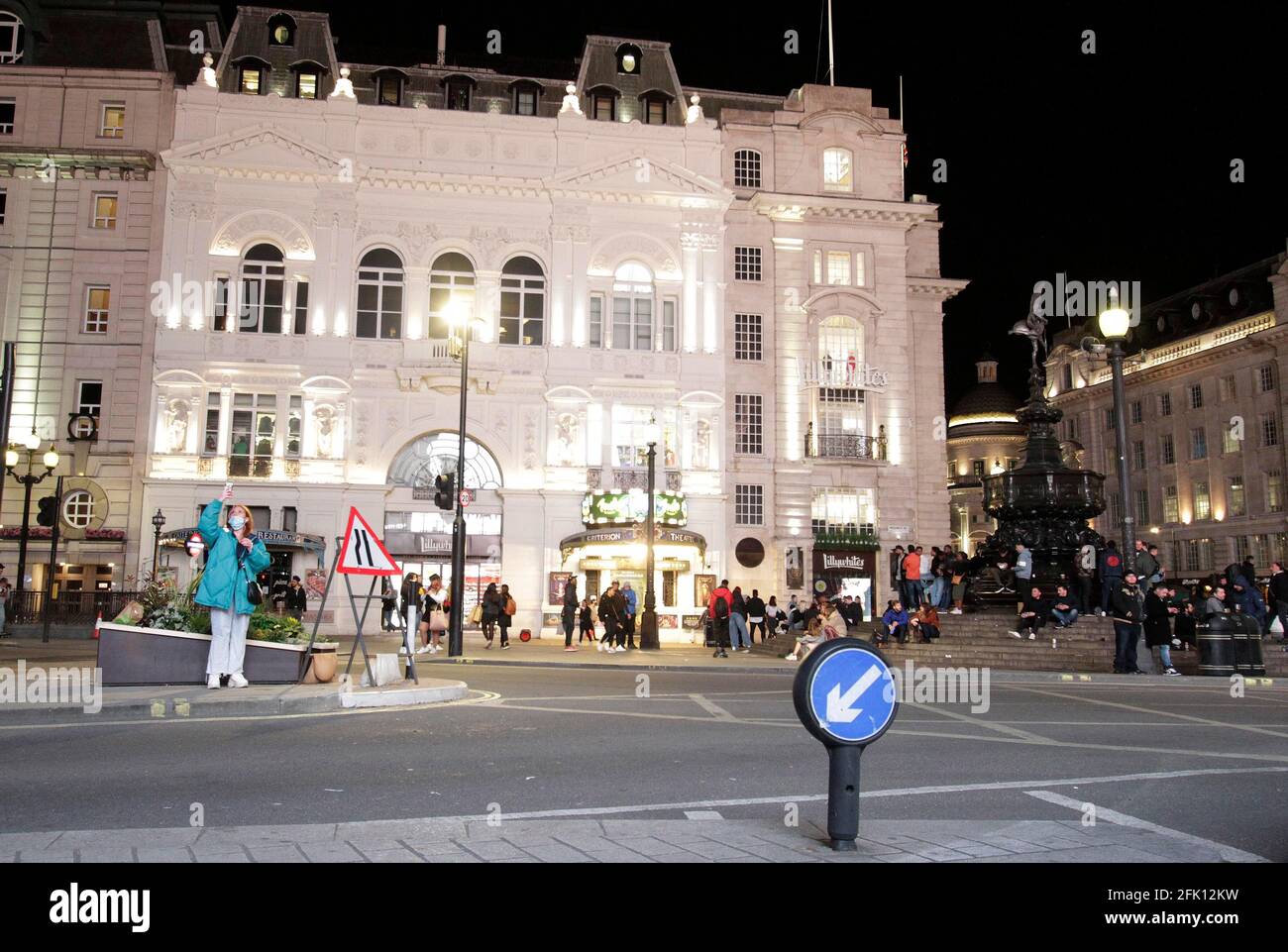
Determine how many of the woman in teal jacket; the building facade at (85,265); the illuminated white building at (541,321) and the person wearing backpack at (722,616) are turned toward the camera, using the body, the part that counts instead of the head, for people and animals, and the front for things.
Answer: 3

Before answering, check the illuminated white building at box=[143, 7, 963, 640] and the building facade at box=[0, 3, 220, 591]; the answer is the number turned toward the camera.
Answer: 2

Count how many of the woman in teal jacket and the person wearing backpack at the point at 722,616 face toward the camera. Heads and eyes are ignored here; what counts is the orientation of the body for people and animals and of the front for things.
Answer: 1

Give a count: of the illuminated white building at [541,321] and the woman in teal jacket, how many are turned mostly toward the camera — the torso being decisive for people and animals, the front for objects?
2

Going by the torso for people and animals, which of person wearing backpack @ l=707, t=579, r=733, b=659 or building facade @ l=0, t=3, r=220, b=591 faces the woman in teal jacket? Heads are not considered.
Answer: the building facade

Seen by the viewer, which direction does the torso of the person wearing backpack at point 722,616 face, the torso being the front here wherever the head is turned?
away from the camera

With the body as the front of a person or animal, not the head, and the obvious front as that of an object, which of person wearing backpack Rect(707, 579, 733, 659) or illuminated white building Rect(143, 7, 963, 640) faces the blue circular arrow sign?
the illuminated white building

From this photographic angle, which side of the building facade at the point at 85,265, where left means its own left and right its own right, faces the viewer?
front

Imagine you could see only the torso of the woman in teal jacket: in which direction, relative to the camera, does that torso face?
toward the camera

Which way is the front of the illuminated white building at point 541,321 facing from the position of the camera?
facing the viewer

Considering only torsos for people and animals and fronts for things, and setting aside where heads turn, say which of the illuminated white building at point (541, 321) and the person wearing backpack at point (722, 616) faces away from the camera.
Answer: the person wearing backpack

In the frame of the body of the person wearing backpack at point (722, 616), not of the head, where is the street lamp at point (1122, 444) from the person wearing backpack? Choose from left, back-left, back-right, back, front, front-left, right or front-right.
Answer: back-right

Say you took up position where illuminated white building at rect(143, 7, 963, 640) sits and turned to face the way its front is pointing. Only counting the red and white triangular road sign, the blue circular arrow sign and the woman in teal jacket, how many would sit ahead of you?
3

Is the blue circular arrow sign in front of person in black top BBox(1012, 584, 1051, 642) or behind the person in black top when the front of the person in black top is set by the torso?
in front

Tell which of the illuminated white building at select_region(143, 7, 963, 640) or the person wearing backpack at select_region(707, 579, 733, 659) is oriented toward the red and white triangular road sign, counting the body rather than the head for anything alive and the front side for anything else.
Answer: the illuminated white building
